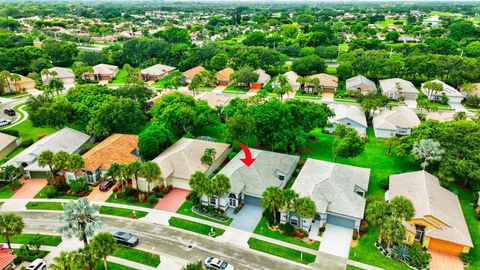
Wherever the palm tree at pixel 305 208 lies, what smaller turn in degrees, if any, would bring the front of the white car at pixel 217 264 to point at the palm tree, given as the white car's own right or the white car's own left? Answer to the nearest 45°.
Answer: approximately 90° to the white car's own left

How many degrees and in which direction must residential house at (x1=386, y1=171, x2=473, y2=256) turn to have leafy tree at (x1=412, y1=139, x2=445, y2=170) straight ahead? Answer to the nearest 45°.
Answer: approximately 180°

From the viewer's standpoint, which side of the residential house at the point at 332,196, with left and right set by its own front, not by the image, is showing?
front

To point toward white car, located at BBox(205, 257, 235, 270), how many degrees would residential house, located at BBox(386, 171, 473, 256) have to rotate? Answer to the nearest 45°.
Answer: approximately 45° to its right

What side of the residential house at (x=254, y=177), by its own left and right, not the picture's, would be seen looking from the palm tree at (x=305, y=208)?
left

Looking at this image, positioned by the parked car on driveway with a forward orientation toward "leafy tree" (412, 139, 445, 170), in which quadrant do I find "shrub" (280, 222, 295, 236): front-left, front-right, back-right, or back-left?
front-right

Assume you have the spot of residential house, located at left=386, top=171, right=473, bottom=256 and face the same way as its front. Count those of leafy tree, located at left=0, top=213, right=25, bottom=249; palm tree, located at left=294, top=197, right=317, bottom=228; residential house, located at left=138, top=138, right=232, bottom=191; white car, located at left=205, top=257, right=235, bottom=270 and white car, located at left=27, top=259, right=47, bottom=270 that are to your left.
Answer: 0

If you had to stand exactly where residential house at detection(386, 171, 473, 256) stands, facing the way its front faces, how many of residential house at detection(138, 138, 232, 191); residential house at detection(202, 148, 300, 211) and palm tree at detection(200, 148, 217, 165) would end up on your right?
3

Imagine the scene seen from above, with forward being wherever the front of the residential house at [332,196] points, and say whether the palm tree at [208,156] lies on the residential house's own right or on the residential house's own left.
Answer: on the residential house's own right

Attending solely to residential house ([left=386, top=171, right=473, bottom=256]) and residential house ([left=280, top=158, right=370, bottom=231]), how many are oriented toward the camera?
2

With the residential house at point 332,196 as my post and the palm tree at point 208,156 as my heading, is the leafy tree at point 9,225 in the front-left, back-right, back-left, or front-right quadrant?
front-left

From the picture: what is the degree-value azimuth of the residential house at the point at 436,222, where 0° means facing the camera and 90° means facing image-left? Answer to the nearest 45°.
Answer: approximately 0°

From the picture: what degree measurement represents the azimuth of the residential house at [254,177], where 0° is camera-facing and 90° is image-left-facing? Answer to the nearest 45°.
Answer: approximately 45°

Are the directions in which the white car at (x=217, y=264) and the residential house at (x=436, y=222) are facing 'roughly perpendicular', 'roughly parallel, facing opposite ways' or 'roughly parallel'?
roughly perpendicular

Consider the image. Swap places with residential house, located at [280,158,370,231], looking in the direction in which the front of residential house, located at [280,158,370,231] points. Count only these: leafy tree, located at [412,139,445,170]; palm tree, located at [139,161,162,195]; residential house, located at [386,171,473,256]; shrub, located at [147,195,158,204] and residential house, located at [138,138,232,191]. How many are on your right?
3

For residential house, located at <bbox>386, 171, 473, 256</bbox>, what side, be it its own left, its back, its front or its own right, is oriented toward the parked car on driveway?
right

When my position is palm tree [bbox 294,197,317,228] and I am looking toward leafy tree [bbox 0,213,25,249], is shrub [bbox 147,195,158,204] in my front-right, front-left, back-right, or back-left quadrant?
front-right

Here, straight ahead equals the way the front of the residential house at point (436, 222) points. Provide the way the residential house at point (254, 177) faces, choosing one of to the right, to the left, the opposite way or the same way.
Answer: the same way

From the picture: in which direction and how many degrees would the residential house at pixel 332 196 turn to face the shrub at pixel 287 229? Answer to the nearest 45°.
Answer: approximately 45° to its right
